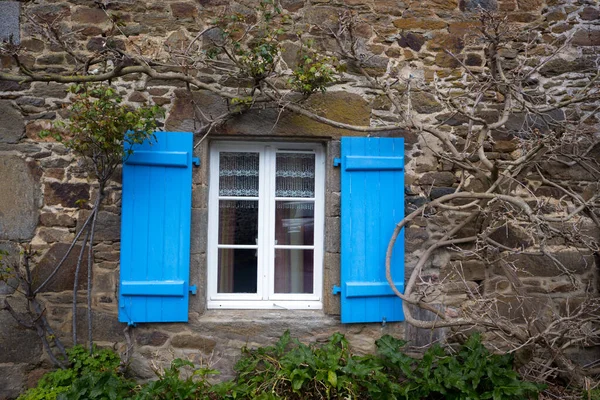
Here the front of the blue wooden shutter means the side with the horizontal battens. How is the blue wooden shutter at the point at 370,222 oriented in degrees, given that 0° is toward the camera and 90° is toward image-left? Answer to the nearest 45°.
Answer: approximately 0°

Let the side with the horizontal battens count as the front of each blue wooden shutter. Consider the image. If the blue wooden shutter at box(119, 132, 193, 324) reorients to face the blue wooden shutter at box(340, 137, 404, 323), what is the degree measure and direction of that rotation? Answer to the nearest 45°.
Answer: approximately 90° to its left

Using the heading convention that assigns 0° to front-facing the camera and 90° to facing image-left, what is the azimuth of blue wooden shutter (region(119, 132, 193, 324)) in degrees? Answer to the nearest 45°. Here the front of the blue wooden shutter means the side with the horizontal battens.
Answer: approximately 0°

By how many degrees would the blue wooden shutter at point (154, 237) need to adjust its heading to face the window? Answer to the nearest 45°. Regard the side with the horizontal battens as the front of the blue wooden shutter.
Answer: approximately 90° to its left

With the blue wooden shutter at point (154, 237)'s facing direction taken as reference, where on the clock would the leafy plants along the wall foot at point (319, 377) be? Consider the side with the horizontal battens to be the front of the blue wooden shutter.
The leafy plants along the wall foot is roughly at 10 o'clock from the blue wooden shutter.

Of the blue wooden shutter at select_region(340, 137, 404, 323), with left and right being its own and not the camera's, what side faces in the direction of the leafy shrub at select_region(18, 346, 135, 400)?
right

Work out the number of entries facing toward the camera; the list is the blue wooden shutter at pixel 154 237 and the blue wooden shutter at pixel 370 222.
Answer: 2

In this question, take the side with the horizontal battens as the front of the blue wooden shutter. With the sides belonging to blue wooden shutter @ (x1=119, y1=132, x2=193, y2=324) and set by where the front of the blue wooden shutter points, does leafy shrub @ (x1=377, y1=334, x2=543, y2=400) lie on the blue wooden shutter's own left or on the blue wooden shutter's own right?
on the blue wooden shutter's own left
